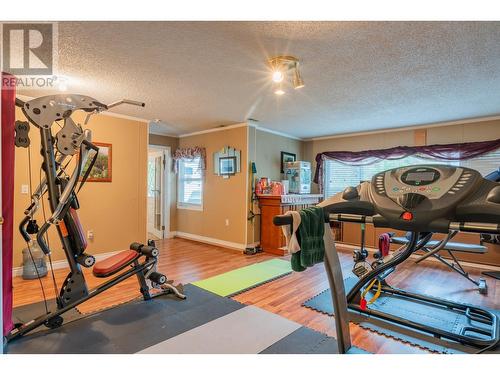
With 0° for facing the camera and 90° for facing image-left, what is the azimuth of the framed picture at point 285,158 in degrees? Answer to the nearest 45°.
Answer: approximately 315°

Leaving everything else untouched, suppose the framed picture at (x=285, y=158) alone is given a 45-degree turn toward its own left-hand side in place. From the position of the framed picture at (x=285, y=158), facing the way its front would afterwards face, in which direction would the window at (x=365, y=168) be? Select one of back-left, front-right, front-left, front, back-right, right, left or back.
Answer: front

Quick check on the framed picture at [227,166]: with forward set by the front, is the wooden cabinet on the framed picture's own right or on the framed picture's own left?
on the framed picture's own left

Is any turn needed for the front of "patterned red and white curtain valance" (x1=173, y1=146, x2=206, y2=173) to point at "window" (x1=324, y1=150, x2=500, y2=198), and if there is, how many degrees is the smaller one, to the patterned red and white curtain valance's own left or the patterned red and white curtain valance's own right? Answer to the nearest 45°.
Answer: approximately 90° to the patterned red and white curtain valance's own left

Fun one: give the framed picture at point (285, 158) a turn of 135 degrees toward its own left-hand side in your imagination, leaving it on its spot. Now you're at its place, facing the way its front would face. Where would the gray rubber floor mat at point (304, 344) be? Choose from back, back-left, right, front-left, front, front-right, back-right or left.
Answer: back

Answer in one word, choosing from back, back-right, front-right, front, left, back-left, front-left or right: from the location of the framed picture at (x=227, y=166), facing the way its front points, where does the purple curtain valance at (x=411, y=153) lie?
left

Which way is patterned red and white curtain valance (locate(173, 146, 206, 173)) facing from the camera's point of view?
toward the camera

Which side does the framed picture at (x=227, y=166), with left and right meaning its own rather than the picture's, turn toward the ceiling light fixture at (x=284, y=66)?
front

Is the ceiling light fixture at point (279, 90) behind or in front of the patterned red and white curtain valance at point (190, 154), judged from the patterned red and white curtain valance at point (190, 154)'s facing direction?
in front

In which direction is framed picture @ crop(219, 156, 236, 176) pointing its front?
toward the camera

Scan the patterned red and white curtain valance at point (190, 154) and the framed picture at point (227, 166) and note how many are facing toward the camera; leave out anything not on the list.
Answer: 2

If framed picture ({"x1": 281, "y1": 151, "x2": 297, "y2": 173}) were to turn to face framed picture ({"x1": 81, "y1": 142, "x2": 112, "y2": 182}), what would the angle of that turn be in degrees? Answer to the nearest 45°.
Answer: approximately 90° to its right

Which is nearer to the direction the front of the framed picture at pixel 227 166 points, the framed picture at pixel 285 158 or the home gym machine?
the home gym machine

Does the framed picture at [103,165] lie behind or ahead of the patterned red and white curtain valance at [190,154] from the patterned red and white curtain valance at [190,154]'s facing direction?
ahead

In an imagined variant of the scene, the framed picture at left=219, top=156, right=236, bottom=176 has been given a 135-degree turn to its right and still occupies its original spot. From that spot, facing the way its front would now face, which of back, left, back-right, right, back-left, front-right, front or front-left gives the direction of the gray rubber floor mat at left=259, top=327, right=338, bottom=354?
back-left
